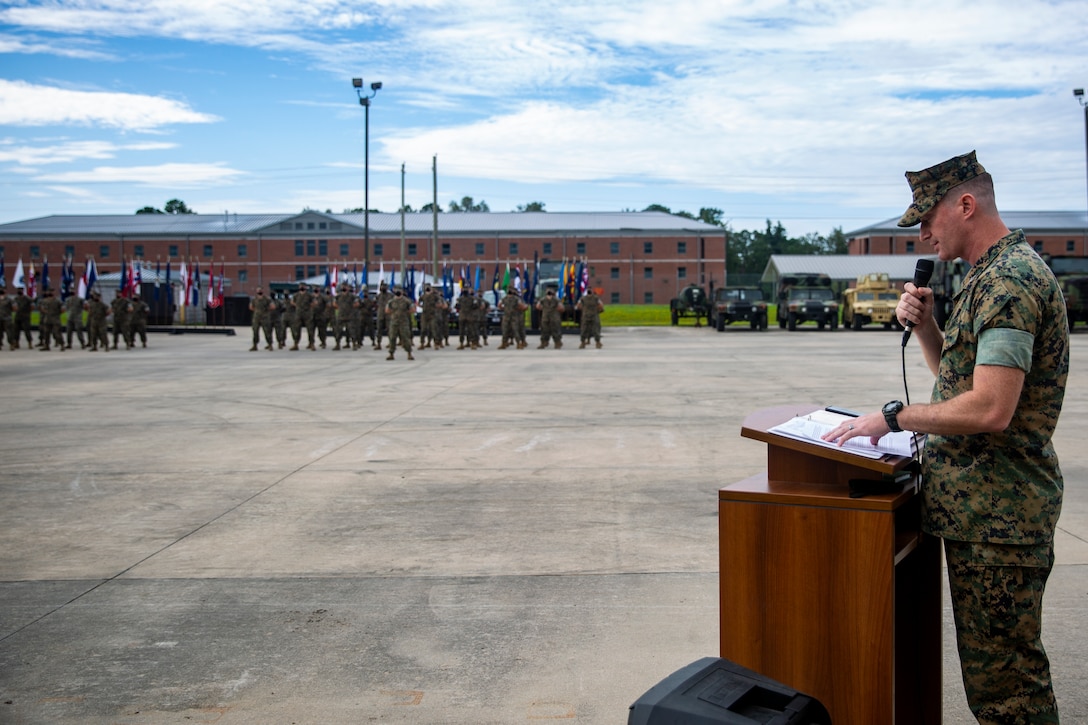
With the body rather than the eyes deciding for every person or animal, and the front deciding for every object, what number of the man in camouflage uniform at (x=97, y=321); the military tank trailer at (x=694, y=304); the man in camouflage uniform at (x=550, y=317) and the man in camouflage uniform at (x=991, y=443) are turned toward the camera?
3

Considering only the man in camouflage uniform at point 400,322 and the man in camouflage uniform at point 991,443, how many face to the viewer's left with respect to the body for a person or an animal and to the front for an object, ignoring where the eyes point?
1

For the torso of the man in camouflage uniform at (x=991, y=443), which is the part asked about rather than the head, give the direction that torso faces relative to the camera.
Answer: to the viewer's left

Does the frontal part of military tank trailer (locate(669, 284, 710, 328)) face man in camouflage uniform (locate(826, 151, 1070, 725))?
yes

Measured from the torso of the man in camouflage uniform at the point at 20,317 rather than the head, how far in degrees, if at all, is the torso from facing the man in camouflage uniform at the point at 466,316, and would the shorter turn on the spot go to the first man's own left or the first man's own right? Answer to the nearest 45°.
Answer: approximately 45° to the first man's own left

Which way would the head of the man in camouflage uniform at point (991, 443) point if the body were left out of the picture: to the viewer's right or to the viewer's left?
to the viewer's left

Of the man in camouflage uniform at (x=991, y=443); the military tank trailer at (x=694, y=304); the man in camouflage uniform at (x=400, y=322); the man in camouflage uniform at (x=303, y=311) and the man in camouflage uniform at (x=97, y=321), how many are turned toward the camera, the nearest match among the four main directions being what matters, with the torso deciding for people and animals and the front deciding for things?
4

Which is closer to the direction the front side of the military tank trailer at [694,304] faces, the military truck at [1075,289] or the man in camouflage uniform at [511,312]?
the man in camouflage uniform
